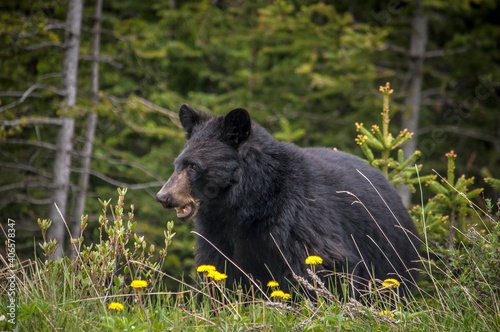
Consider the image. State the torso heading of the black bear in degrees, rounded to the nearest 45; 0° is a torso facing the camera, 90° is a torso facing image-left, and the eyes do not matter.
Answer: approximately 45°

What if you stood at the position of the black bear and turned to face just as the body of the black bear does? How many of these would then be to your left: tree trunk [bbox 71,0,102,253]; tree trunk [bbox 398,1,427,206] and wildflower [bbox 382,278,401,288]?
1

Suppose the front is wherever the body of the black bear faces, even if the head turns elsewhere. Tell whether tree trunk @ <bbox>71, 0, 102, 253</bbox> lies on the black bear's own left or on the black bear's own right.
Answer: on the black bear's own right

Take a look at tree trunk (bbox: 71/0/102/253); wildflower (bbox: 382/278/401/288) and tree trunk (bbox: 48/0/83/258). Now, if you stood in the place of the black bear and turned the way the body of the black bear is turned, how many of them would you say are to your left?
1

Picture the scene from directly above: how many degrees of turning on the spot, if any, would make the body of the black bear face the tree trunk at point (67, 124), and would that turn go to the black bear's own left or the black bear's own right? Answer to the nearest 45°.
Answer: approximately 90° to the black bear's own right

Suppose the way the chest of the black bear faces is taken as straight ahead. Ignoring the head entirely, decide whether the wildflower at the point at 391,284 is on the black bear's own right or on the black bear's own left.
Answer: on the black bear's own left
